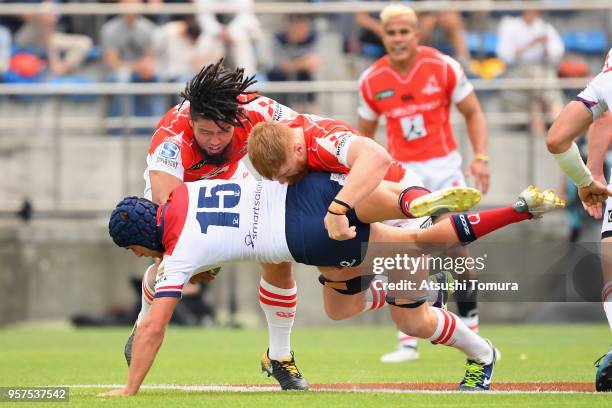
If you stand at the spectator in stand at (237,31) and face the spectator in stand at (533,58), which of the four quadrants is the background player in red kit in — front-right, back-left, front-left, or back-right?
front-right

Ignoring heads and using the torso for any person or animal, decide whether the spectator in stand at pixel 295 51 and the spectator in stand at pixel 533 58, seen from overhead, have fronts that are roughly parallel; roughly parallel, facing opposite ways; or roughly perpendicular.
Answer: roughly parallel

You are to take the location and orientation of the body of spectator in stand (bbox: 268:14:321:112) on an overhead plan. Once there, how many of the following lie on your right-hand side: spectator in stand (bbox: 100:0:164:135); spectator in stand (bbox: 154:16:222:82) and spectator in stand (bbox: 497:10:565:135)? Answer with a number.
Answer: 2

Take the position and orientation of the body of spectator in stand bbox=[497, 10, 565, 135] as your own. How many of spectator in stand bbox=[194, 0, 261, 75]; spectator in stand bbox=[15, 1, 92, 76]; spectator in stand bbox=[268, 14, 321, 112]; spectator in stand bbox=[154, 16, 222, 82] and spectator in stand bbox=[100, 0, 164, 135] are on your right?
5

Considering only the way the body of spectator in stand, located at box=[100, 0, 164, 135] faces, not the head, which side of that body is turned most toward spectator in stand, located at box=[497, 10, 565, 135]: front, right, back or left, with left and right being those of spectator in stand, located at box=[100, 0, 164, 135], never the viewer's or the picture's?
left

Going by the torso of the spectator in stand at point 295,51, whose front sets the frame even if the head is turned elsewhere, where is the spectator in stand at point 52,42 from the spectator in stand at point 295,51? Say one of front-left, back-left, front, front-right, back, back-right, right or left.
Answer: right

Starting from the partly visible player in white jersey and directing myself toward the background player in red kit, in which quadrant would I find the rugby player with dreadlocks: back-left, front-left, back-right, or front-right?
front-left

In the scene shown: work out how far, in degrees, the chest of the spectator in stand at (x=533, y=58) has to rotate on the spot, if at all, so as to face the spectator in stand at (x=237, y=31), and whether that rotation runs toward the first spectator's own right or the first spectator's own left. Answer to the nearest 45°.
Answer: approximately 90° to the first spectator's own right

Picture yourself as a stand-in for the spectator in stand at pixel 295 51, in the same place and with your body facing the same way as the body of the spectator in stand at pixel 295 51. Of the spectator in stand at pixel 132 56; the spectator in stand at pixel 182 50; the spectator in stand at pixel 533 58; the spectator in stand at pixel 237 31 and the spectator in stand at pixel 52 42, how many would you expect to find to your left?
1

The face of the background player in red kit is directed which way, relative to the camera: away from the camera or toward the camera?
toward the camera

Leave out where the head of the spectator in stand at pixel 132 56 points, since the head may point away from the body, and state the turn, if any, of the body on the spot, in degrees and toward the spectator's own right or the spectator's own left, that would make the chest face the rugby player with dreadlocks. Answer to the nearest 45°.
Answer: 0° — they already face them

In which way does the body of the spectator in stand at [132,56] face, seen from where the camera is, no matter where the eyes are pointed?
toward the camera

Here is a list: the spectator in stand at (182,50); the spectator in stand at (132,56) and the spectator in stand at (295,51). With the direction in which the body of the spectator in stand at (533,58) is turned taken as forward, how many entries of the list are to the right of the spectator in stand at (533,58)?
3

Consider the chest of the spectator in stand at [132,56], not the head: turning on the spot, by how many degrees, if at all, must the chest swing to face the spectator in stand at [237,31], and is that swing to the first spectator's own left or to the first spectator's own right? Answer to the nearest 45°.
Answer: approximately 90° to the first spectator's own left

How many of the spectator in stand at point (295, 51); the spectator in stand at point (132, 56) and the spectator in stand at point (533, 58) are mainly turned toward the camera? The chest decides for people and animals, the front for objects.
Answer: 3

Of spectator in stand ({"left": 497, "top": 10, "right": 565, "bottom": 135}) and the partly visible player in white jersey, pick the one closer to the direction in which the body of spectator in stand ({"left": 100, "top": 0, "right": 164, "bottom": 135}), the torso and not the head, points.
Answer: the partly visible player in white jersey

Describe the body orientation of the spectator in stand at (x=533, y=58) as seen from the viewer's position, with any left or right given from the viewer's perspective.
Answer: facing the viewer

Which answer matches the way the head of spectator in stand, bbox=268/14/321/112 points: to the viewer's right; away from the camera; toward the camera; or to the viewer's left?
toward the camera

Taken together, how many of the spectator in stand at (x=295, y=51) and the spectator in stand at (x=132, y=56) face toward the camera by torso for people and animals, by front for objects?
2
